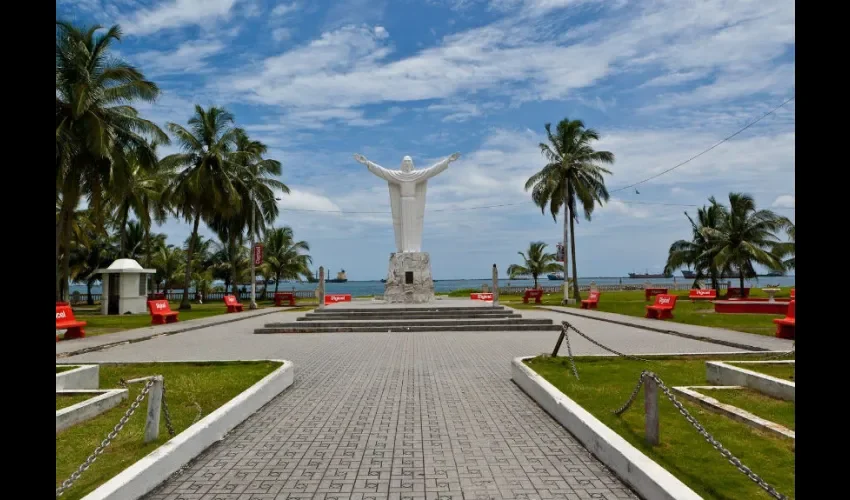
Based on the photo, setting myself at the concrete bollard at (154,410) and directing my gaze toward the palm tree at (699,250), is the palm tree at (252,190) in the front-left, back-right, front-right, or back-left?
front-left

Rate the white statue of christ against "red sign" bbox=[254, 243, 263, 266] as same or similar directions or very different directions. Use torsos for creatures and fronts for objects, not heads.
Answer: same or similar directions

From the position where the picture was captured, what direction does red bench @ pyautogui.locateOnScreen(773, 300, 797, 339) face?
facing to the left of the viewer

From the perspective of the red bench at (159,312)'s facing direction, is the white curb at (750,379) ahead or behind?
ahead

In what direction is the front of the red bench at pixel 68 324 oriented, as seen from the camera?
facing the viewer and to the right of the viewer

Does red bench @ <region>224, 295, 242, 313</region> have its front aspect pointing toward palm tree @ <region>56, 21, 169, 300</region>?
no

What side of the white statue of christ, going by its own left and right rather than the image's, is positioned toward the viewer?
front

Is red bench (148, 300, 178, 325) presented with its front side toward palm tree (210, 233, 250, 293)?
no

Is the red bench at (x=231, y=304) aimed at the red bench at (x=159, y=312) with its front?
no

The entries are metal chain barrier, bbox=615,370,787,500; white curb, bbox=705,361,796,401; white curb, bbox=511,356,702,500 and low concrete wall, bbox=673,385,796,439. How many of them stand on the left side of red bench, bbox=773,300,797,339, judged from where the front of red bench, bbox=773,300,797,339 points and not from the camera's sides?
4

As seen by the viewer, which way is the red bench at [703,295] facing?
toward the camera

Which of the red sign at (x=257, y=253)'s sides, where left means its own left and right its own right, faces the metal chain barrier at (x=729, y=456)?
front

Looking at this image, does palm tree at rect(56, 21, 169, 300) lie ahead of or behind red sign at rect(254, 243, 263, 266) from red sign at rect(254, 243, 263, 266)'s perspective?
ahead

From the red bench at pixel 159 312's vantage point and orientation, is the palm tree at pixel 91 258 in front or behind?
behind

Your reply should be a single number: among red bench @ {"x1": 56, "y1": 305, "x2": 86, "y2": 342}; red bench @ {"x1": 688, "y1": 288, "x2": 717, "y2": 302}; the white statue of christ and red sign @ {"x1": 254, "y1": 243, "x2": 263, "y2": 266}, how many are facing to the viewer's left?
0

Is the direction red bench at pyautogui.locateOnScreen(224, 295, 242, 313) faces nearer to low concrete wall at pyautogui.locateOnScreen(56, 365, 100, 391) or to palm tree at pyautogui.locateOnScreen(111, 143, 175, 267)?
the low concrete wall

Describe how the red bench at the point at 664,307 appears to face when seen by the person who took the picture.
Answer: facing the viewer and to the left of the viewer
